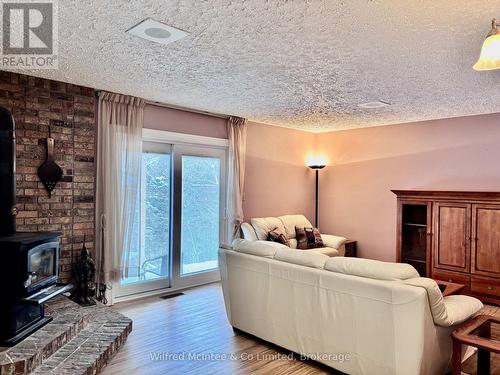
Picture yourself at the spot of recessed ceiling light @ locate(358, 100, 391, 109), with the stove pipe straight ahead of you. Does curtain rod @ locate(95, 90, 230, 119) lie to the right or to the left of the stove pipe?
right

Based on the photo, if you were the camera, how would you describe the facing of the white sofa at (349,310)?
facing away from the viewer and to the right of the viewer

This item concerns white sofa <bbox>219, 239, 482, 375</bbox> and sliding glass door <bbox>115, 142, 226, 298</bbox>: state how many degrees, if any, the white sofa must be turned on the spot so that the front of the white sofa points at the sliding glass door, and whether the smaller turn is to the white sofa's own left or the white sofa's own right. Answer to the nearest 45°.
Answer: approximately 90° to the white sofa's own left
